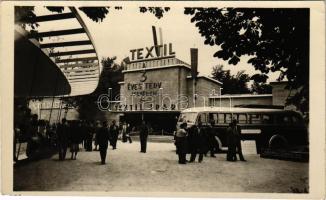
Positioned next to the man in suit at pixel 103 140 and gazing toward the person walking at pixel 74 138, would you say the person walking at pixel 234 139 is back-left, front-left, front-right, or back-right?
back-right

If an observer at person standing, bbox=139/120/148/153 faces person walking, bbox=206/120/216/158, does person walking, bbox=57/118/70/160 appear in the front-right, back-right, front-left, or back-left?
back-right

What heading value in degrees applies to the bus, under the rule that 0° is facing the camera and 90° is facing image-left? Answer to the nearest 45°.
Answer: approximately 45°

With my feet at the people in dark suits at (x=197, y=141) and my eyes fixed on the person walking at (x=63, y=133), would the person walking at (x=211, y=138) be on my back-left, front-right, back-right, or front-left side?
back-right

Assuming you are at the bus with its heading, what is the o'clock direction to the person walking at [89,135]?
The person walking is roughly at 1 o'clock from the bus.
